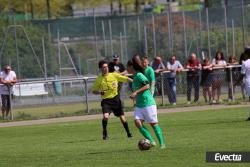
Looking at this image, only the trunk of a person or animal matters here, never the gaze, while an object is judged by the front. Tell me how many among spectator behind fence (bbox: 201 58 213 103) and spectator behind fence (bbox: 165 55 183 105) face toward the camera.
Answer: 2

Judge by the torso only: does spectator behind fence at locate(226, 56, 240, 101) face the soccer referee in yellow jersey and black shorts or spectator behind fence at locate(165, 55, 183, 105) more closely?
the soccer referee in yellow jersey and black shorts

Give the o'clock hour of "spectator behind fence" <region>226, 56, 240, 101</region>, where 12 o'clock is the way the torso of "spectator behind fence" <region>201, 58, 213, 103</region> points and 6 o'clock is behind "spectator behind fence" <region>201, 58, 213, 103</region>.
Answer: "spectator behind fence" <region>226, 56, 240, 101</region> is roughly at 8 o'clock from "spectator behind fence" <region>201, 58, 213, 103</region>.

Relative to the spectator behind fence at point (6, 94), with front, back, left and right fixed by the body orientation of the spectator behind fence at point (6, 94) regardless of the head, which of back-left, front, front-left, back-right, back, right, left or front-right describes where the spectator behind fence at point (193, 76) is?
left

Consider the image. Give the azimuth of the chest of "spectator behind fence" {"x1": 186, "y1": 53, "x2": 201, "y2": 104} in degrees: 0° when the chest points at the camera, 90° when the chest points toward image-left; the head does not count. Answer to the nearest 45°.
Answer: approximately 0°

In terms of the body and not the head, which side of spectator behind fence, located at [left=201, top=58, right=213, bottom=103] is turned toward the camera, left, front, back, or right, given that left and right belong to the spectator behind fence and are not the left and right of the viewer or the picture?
front

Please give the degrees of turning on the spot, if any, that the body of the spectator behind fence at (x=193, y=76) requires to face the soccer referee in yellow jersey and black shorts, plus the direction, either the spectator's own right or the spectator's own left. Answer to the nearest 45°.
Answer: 0° — they already face them

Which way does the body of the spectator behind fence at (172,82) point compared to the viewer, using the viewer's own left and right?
facing the viewer

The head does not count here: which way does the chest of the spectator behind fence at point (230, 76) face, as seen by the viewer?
toward the camera
